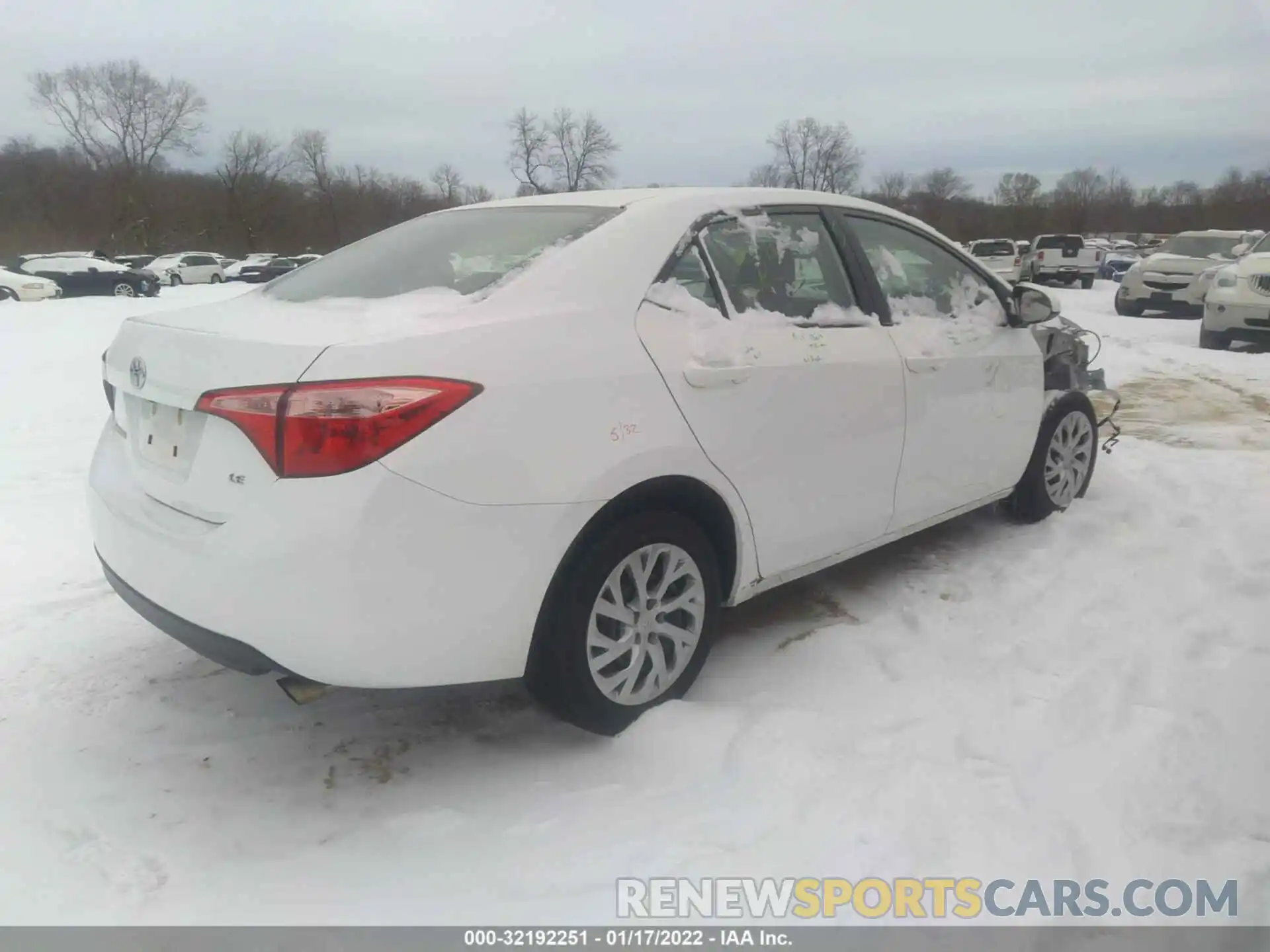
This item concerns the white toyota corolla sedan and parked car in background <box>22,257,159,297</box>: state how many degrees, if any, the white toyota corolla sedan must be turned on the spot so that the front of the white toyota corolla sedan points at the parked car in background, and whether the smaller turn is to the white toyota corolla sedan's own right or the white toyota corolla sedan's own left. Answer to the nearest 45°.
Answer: approximately 90° to the white toyota corolla sedan's own left

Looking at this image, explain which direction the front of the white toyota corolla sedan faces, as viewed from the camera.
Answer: facing away from the viewer and to the right of the viewer

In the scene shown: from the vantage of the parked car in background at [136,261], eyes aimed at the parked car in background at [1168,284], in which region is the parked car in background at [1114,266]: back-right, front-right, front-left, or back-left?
front-left

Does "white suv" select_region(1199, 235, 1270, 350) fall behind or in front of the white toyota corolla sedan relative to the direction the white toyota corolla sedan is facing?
in front

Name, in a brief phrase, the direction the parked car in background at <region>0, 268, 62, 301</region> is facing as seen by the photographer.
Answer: facing the viewer and to the right of the viewer

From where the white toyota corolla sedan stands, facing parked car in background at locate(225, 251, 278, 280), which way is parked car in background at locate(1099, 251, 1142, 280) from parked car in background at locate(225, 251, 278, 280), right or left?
right

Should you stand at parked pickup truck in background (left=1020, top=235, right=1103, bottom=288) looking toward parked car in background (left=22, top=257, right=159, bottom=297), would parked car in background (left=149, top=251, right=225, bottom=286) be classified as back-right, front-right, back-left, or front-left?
front-right

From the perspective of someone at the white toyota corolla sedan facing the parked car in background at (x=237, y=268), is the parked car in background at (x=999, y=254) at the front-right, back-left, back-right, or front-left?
front-right

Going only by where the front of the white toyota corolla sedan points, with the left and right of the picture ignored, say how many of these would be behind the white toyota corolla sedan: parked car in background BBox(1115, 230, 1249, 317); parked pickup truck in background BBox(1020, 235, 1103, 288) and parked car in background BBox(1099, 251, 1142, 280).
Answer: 0

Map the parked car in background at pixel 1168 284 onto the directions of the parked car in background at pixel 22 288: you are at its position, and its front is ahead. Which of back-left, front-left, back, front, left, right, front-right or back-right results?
front
